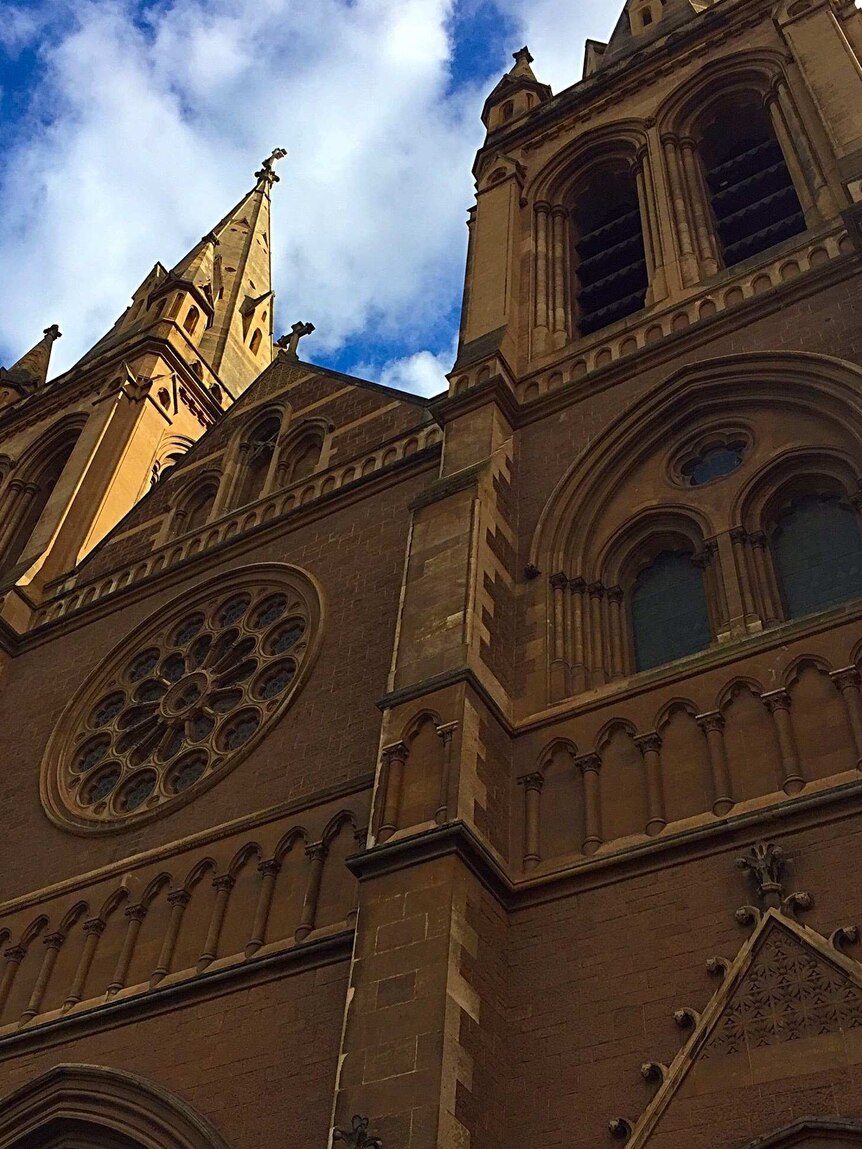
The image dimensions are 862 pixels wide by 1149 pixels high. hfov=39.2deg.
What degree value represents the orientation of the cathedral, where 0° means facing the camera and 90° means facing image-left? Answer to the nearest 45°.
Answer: approximately 45°
